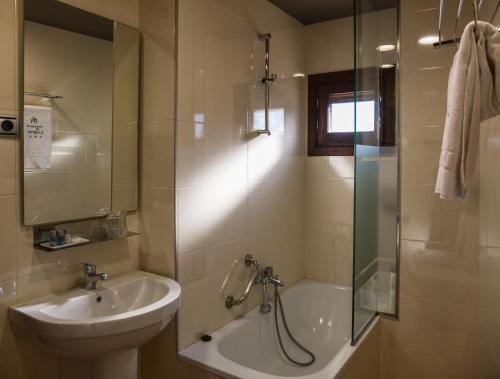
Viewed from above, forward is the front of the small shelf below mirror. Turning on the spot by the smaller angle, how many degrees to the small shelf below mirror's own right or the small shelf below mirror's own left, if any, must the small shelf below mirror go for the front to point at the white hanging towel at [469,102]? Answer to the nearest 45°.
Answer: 0° — it already faces it

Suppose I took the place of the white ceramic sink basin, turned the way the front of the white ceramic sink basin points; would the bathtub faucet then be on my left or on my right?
on my left

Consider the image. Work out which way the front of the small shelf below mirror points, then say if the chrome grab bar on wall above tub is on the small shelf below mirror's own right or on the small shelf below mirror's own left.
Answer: on the small shelf below mirror's own left

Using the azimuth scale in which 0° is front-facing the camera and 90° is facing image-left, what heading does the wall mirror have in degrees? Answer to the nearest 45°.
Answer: approximately 315°

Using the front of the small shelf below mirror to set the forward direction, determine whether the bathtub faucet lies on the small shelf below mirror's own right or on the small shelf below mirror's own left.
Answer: on the small shelf below mirror's own left

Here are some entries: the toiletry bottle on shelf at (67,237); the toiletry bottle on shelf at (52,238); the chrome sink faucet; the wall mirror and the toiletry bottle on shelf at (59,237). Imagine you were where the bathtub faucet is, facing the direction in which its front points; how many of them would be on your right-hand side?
5

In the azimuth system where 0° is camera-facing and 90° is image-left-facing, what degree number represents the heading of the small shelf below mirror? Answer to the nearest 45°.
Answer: approximately 315°

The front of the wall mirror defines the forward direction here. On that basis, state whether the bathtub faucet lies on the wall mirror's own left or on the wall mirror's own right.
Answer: on the wall mirror's own left

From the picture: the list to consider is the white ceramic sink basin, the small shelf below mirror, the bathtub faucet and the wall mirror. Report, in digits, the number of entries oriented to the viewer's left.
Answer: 0

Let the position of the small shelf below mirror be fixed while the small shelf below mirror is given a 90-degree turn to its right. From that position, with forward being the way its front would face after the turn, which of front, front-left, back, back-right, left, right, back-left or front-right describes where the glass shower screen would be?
back-left

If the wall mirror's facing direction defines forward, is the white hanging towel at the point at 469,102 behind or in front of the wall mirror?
in front
